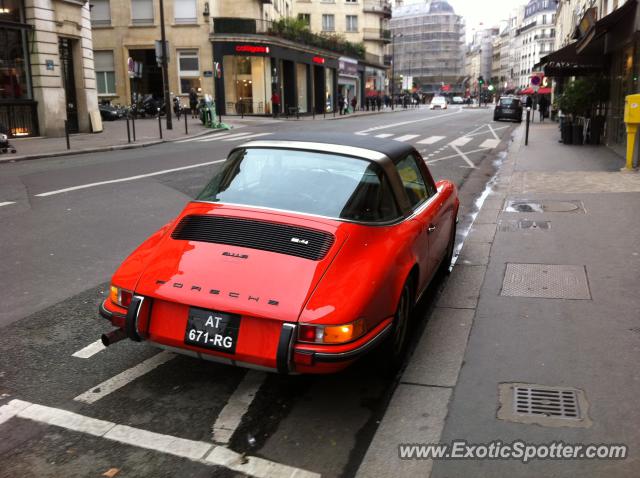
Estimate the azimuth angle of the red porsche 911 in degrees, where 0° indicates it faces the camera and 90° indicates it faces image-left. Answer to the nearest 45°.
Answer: approximately 225°

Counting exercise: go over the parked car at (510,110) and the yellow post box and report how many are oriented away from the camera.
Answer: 1

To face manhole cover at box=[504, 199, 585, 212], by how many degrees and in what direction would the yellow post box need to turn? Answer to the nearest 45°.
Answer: approximately 90° to its left

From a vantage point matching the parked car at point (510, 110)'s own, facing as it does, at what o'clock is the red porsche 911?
The red porsche 911 is roughly at 6 o'clock from the parked car.

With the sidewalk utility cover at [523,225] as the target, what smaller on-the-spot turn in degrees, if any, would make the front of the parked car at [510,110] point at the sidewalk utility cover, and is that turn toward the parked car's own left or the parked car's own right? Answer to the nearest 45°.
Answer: approximately 180°

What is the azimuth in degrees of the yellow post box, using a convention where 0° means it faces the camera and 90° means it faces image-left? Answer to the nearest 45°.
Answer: approximately 90°

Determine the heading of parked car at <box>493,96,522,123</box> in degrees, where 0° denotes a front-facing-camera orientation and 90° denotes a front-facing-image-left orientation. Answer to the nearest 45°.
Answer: approximately 180°

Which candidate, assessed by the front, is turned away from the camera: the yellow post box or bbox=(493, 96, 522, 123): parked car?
the parked car

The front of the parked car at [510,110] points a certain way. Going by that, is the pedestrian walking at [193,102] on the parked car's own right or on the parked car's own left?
on the parked car's own left

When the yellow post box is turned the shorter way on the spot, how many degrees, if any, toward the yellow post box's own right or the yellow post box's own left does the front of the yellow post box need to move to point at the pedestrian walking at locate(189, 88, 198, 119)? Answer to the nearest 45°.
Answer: approximately 45° to the yellow post box's own right
